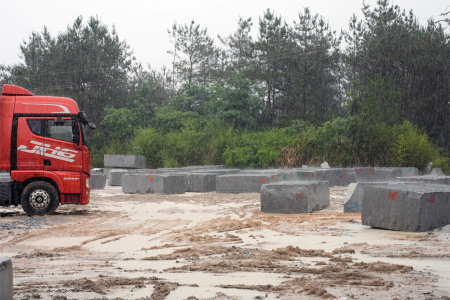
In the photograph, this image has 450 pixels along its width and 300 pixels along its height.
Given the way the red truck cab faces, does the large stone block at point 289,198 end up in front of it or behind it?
in front

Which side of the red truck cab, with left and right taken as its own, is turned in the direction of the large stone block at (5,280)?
right

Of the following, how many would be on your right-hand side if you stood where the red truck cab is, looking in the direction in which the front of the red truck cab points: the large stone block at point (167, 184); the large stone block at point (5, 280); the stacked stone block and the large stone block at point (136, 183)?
1

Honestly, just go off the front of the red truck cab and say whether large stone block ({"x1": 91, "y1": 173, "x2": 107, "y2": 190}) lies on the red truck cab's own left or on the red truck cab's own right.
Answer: on the red truck cab's own left

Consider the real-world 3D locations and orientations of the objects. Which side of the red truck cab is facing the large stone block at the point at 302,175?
front

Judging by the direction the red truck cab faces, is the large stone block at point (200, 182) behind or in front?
in front

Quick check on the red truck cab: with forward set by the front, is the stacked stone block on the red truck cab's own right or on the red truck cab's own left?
on the red truck cab's own left

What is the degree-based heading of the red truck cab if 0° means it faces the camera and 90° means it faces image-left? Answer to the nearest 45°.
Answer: approximately 270°

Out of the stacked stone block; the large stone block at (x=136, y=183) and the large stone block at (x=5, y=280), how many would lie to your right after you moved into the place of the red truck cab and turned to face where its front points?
1

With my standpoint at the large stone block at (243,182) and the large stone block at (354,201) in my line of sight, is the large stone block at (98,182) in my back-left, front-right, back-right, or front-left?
back-right

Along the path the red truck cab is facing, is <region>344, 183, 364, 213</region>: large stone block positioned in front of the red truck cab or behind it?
in front

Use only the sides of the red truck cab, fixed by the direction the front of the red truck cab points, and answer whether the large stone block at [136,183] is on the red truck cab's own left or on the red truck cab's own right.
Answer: on the red truck cab's own left
